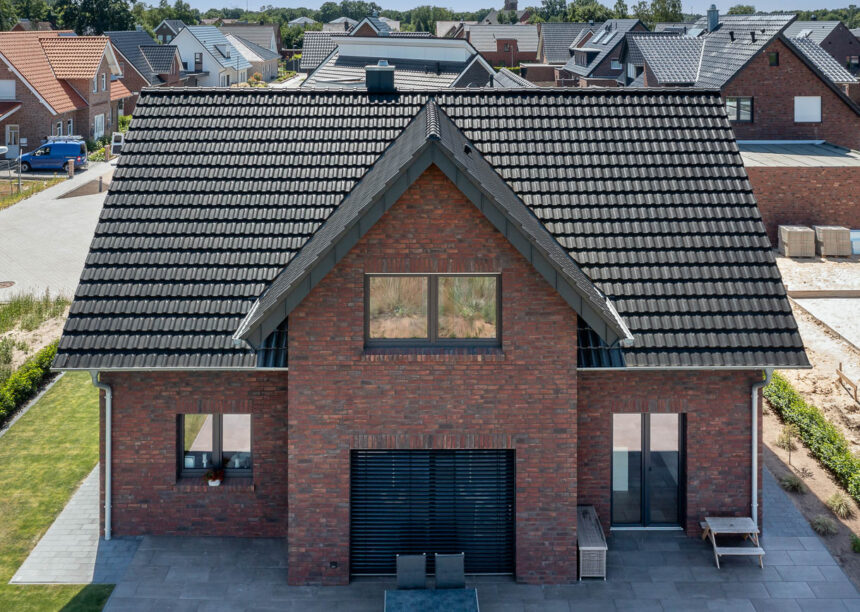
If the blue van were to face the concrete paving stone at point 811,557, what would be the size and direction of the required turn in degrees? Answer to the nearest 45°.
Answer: approximately 90° to its left

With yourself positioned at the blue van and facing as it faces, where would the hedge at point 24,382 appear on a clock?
The hedge is roughly at 9 o'clock from the blue van.

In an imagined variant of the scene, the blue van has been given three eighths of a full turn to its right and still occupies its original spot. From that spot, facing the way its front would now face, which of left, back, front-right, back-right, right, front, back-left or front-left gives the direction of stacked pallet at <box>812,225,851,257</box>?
right

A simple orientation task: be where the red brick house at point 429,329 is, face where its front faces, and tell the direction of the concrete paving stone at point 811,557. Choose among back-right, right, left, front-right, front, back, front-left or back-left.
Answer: left

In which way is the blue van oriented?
to the viewer's left

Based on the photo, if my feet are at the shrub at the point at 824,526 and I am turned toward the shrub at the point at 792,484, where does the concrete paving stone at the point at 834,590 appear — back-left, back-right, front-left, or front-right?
back-left

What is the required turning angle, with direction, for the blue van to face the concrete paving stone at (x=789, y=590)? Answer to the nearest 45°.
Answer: approximately 90° to its left

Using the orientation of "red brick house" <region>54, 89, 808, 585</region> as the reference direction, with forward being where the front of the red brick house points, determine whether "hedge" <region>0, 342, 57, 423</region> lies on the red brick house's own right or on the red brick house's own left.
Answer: on the red brick house's own right

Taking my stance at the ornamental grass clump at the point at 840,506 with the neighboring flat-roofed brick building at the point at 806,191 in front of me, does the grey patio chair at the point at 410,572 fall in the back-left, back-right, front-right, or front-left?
back-left

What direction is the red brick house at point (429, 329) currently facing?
toward the camera

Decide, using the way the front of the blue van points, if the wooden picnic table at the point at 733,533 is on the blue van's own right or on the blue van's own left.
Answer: on the blue van's own left
